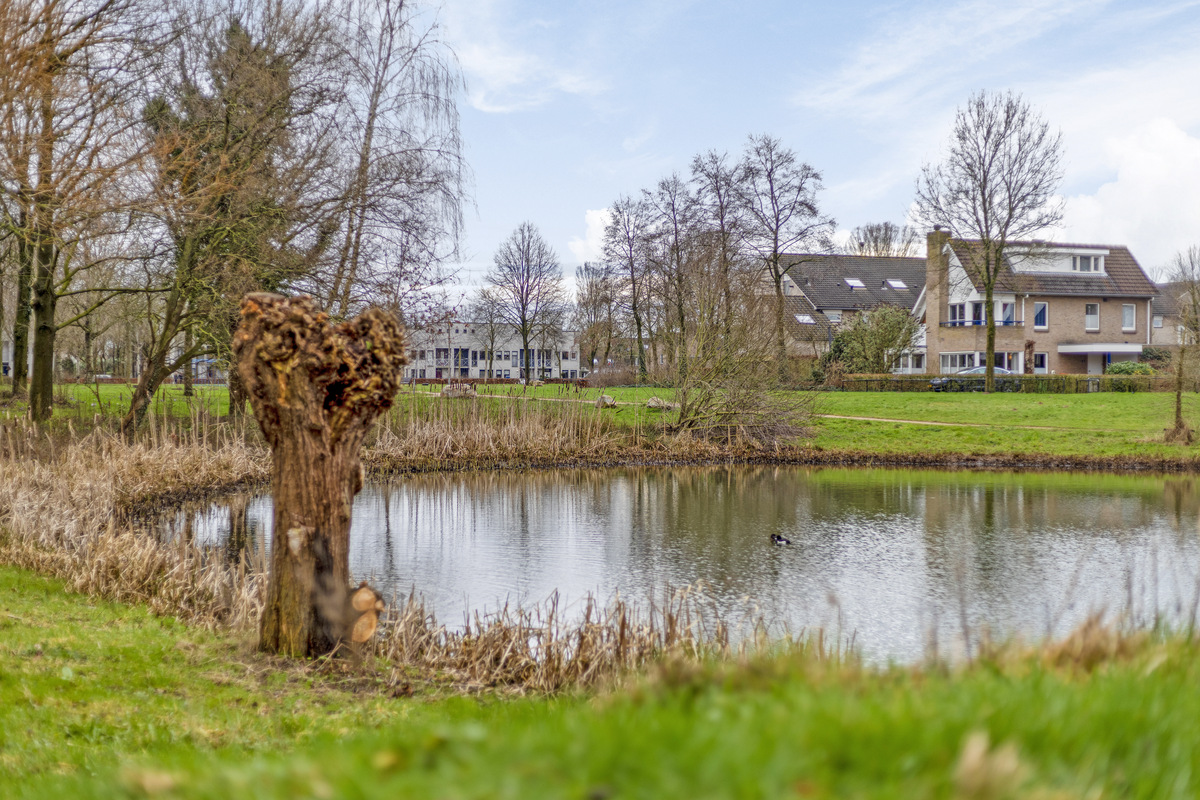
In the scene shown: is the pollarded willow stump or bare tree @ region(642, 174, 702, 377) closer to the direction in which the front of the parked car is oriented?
the bare tree

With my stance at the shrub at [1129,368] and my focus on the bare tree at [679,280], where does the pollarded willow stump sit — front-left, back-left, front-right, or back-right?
front-left

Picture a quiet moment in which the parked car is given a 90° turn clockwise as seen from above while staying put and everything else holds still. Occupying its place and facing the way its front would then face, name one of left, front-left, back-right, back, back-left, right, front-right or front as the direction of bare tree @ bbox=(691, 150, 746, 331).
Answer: left

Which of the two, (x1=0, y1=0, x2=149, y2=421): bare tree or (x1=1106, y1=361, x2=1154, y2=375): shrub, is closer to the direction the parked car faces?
the bare tree

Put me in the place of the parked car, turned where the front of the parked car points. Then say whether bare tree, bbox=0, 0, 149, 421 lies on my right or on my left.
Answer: on my left

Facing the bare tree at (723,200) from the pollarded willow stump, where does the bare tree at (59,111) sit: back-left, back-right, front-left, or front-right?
front-left

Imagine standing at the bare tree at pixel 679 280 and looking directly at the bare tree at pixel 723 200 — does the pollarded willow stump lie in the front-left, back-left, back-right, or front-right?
back-right

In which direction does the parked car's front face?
to the viewer's left

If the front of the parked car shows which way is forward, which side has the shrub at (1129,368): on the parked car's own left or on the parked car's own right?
on the parked car's own right

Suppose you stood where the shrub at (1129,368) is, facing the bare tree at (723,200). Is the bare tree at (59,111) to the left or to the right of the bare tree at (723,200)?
left

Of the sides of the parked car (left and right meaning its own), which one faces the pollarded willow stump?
left

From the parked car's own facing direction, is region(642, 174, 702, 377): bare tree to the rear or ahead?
ahead
